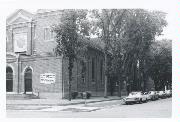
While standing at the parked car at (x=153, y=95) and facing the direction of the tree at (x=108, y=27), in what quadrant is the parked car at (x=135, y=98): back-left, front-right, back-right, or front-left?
front-left

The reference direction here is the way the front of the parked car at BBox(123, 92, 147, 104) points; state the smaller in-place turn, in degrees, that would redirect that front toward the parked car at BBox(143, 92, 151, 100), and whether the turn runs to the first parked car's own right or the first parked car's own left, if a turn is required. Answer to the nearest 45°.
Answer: approximately 135° to the first parked car's own right

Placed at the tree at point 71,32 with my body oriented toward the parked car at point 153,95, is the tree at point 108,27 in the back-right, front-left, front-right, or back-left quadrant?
front-left

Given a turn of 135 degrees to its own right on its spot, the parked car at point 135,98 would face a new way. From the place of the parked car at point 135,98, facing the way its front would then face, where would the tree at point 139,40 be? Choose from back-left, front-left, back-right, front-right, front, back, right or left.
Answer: front

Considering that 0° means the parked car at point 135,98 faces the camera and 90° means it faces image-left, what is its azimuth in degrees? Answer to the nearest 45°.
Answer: approximately 45°

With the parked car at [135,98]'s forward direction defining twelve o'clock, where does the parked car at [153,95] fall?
the parked car at [153,95] is roughly at 5 o'clock from the parked car at [135,98].

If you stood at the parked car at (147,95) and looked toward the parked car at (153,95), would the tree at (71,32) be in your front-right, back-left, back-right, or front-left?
back-left

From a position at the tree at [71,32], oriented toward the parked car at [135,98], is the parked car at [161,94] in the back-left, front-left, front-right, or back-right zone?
front-left

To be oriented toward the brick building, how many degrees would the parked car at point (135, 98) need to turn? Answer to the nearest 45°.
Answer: approximately 90° to its right

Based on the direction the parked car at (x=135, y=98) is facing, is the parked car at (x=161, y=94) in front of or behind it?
behind
